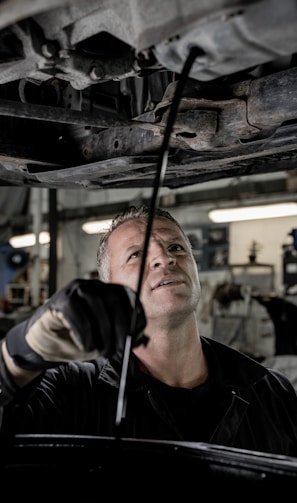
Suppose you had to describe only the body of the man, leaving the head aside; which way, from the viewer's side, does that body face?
toward the camera

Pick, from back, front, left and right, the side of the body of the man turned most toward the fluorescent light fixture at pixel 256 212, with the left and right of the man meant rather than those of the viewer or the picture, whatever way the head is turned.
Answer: back

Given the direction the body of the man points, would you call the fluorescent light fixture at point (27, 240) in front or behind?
behind

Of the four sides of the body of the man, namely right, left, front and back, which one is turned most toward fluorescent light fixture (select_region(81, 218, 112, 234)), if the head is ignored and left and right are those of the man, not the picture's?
back

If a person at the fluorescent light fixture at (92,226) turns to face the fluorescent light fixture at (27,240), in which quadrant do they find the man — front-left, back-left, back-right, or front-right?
back-left

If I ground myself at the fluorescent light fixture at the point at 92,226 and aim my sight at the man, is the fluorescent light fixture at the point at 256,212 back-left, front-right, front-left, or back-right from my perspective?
front-left
